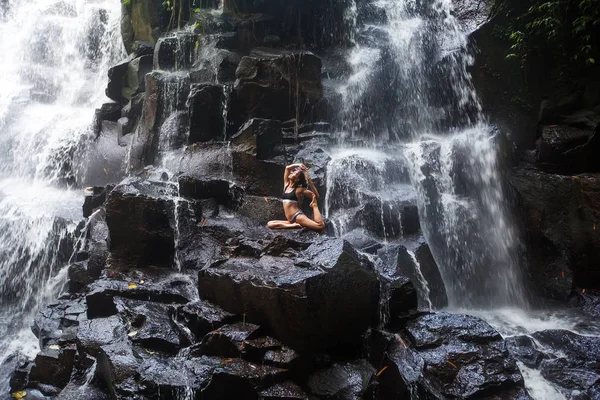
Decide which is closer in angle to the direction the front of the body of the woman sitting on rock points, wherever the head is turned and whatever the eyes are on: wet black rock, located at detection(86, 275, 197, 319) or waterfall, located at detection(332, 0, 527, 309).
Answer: the wet black rock

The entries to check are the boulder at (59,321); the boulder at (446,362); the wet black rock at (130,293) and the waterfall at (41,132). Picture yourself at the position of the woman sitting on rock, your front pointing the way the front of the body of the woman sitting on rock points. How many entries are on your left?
1

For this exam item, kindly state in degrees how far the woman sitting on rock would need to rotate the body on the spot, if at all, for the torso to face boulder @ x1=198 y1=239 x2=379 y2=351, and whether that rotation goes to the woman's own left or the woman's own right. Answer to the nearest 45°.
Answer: approximately 45° to the woman's own left

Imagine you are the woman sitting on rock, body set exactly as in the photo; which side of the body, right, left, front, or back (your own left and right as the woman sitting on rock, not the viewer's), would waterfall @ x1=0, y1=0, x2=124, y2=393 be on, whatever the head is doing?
right

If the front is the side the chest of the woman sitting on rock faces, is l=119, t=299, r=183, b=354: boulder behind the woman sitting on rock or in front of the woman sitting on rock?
in front

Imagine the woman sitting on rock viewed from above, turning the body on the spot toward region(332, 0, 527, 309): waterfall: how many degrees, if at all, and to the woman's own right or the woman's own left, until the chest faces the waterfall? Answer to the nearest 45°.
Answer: approximately 180°

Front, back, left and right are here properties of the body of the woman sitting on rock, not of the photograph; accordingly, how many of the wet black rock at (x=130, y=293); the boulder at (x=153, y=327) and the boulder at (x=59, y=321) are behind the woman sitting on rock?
0

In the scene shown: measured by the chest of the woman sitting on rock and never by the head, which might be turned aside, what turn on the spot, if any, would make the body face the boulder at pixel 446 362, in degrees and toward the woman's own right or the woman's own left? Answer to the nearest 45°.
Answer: approximately 90° to the woman's own left

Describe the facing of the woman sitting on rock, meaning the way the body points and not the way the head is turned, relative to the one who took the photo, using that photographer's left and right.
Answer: facing the viewer and to the left of the viewer

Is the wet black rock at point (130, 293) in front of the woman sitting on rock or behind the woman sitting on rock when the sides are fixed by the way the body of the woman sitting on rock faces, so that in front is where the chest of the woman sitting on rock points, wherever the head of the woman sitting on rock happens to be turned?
in front

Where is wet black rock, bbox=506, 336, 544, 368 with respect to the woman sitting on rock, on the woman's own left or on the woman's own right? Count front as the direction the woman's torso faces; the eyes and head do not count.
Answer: on the woman's own left

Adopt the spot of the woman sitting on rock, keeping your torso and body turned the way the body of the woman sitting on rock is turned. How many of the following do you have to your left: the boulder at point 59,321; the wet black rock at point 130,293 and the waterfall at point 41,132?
0
